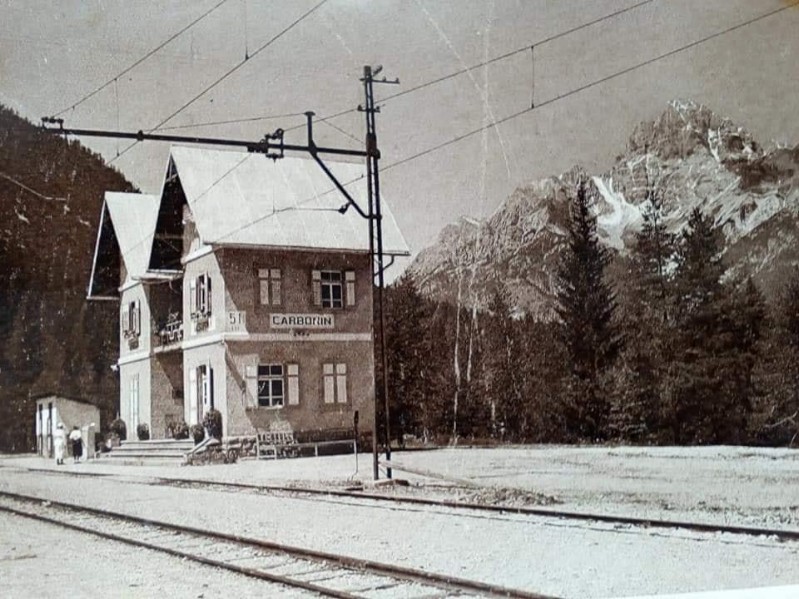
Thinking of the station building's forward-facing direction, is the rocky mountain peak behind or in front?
behind

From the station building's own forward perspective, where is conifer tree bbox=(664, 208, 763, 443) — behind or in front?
behind

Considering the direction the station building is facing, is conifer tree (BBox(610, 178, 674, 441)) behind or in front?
behind
